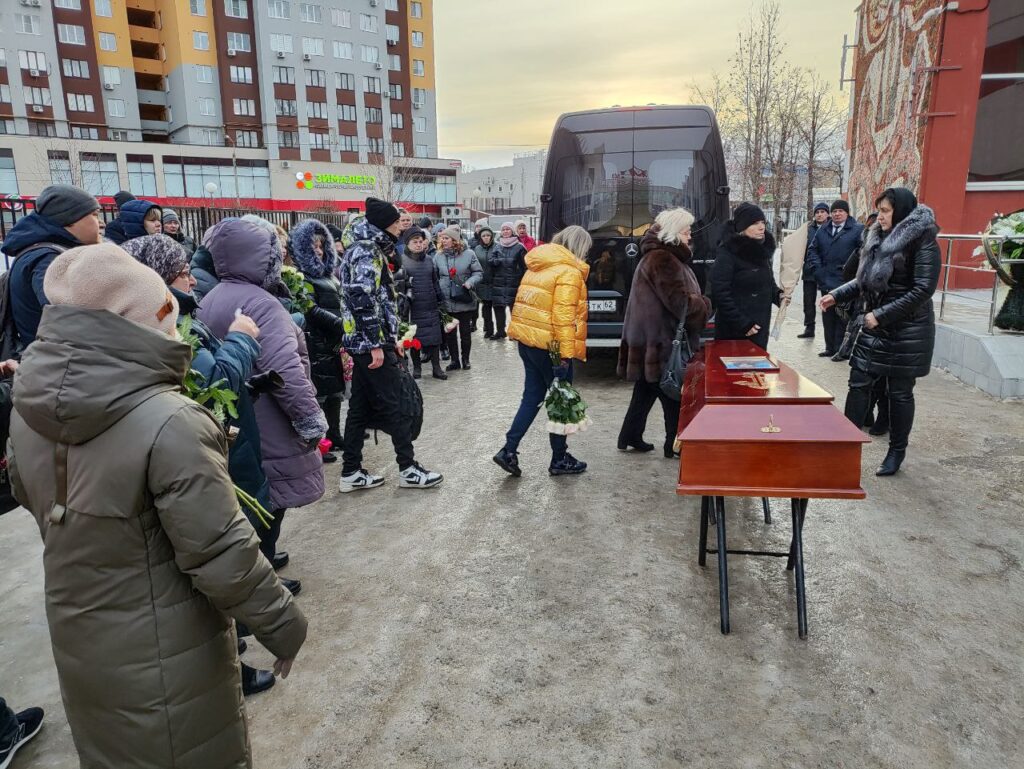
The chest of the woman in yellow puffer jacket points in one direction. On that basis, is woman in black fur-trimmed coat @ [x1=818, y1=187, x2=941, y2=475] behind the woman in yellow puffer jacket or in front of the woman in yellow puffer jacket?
in front

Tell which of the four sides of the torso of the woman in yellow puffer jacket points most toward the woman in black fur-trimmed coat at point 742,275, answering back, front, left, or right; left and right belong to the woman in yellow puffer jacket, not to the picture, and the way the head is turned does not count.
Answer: front

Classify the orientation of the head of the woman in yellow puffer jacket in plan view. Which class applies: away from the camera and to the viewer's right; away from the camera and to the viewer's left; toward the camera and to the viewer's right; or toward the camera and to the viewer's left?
away from the camera and to the viewer's right
